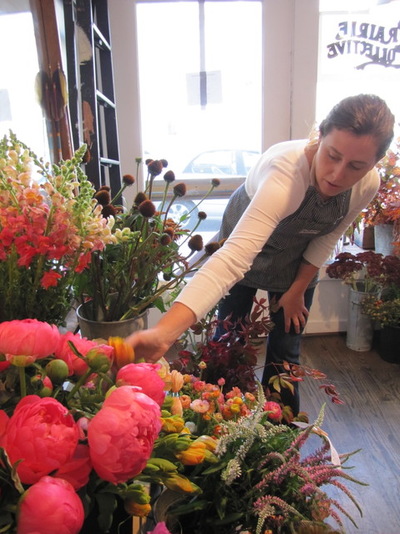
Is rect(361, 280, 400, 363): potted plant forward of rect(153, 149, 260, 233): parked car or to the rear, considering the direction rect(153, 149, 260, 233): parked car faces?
to the rear

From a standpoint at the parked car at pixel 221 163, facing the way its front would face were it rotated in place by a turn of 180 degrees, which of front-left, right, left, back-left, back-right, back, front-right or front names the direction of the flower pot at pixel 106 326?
right

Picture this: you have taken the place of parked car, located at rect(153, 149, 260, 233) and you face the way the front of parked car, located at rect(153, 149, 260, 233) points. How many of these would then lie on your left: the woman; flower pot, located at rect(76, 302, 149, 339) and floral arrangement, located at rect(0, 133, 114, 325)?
3

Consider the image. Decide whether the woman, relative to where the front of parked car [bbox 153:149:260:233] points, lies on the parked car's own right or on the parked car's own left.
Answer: on the parked car's own left

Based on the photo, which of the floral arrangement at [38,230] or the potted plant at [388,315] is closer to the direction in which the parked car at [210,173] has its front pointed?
the floral arrangement

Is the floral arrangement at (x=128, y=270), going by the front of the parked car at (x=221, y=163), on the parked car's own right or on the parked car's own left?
on the parked car's own left

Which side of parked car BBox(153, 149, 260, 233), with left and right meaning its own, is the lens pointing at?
left

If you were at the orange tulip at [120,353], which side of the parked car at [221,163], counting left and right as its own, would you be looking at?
left

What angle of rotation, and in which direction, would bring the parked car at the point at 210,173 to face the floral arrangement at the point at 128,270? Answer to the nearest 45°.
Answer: approximately 90° to its left
